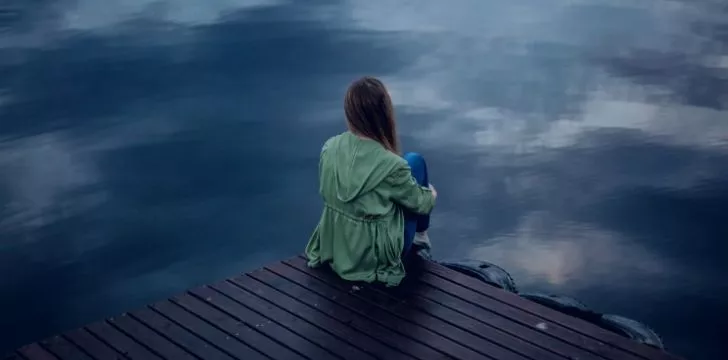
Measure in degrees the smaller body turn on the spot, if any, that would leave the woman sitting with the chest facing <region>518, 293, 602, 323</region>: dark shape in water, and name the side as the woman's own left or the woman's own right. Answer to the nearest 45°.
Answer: approximately 45° to the woman's own right

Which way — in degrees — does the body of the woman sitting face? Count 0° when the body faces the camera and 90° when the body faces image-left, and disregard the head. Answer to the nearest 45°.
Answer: approximately 225°

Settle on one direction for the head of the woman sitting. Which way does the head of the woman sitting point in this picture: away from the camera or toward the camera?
away from the camera

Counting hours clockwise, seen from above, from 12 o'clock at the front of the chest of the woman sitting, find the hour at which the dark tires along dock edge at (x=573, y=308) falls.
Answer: The dark tires along dock edge is roughly at 1 o'clock from the woman sitting.
